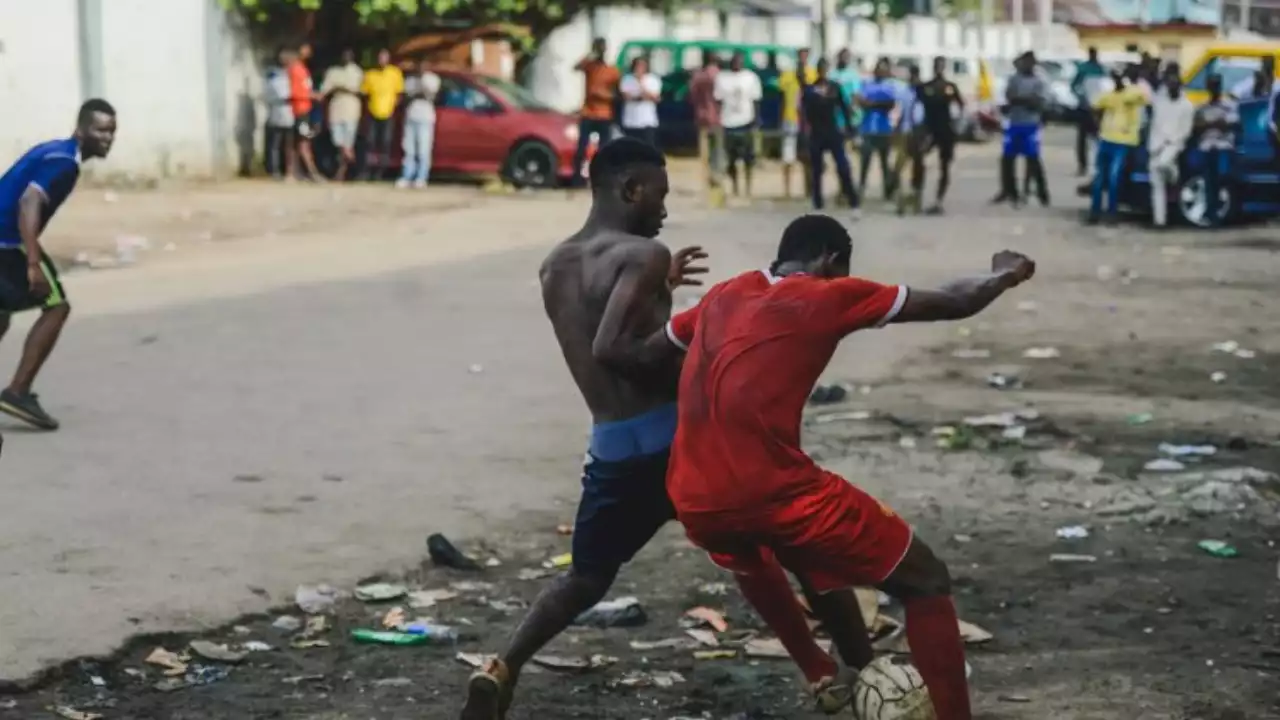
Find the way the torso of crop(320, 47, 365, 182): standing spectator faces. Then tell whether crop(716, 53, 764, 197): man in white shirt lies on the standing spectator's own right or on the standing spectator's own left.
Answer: on the standing spectator's own left

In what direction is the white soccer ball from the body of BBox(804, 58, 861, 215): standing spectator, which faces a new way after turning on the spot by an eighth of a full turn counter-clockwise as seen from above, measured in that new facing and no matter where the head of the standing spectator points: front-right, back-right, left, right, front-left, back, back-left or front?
front-right

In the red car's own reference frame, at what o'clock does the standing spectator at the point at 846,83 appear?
The standing spectator is roughly at 12 o'clock from the red car.

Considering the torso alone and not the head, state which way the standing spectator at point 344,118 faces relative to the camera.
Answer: toward the camera

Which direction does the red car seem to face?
to the viewer's right

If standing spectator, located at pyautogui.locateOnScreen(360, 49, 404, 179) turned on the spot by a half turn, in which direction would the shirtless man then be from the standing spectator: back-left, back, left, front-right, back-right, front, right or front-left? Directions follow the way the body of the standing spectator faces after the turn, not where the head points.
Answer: back

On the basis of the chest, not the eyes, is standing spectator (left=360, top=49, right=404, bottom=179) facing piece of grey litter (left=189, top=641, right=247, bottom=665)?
yes

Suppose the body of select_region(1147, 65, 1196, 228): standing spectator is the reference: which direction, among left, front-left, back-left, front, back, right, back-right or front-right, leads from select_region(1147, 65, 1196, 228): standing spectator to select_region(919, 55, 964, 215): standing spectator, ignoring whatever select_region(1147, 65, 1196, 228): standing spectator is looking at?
back-right

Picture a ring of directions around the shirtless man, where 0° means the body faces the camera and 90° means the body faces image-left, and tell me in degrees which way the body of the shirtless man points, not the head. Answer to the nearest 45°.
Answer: approximately 225°

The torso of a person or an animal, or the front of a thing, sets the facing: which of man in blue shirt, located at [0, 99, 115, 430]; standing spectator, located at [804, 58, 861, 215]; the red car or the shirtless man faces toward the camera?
the standing spectator

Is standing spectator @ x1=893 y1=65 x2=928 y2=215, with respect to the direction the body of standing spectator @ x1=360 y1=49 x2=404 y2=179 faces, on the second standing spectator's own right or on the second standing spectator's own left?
on the second standing spectator's own left

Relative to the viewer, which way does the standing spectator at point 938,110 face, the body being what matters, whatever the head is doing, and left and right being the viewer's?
facing the viewer

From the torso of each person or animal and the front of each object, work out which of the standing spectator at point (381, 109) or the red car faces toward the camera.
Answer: the standing spectator

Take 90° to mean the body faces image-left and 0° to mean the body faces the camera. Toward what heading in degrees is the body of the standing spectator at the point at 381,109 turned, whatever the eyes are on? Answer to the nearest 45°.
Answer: approximately 0°
